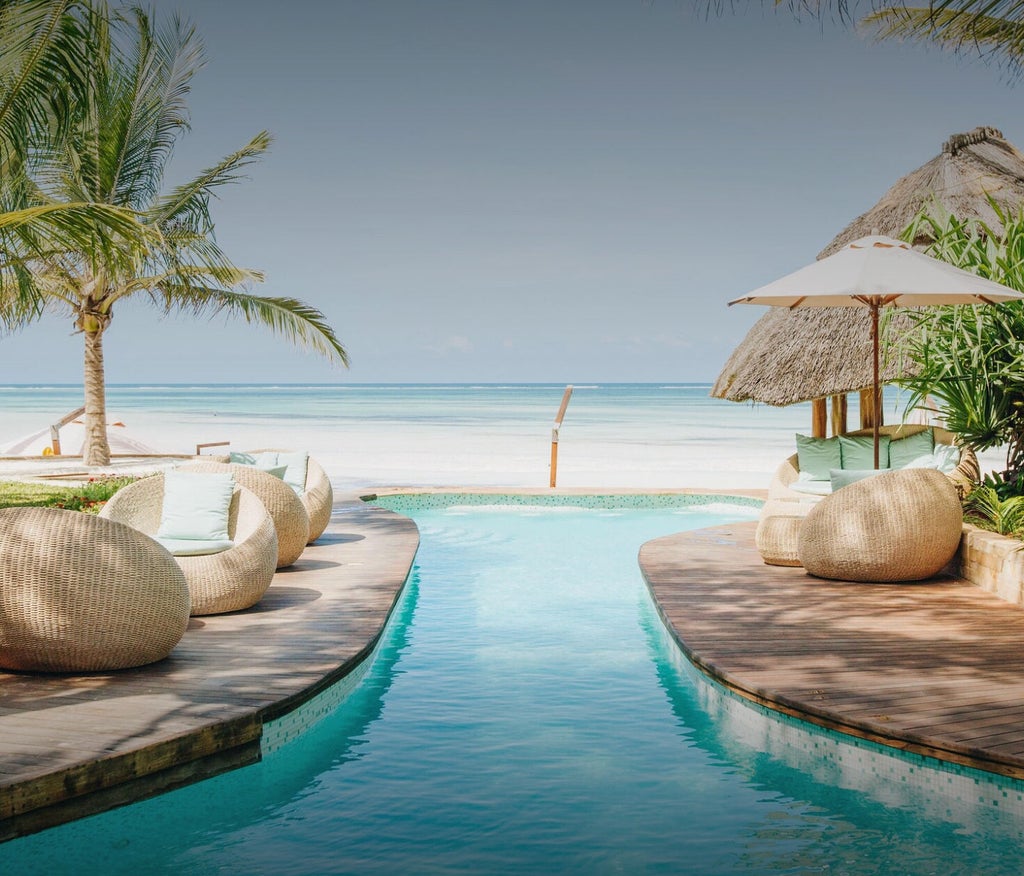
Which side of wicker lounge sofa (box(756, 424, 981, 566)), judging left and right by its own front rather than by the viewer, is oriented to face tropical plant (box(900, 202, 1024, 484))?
left

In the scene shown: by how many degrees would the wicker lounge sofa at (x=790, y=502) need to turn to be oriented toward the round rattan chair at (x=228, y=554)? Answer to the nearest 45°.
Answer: approximately 45° to its right

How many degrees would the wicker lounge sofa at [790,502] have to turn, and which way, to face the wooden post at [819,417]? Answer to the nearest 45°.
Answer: approximately 180°

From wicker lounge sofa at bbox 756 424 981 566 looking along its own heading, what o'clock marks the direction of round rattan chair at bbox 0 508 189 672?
The round rattan chair is roughly at 1 o'clock from the wicker lounge sofa.

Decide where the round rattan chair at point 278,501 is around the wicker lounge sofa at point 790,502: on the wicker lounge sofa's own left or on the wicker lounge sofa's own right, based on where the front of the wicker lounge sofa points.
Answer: on the wicker lounge sofa's own right

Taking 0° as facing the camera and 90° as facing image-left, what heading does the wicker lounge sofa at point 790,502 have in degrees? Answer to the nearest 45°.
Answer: approximately 0°

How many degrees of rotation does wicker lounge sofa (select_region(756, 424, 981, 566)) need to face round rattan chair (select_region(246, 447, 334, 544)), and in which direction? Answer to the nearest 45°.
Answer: approximately 90° to its right

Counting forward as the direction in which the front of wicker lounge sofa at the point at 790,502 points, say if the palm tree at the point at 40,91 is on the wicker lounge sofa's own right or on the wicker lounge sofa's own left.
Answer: on the wicker lounge sofa's own right
